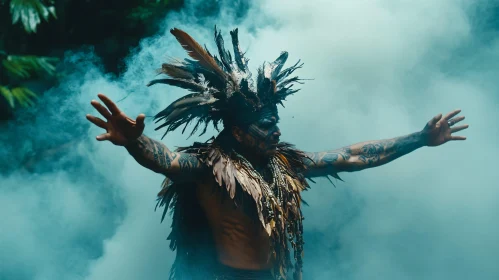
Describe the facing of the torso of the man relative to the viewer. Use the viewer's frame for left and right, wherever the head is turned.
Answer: facing the viewer and to the right of the viewer

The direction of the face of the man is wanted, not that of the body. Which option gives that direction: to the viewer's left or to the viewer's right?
to the viewer's right
